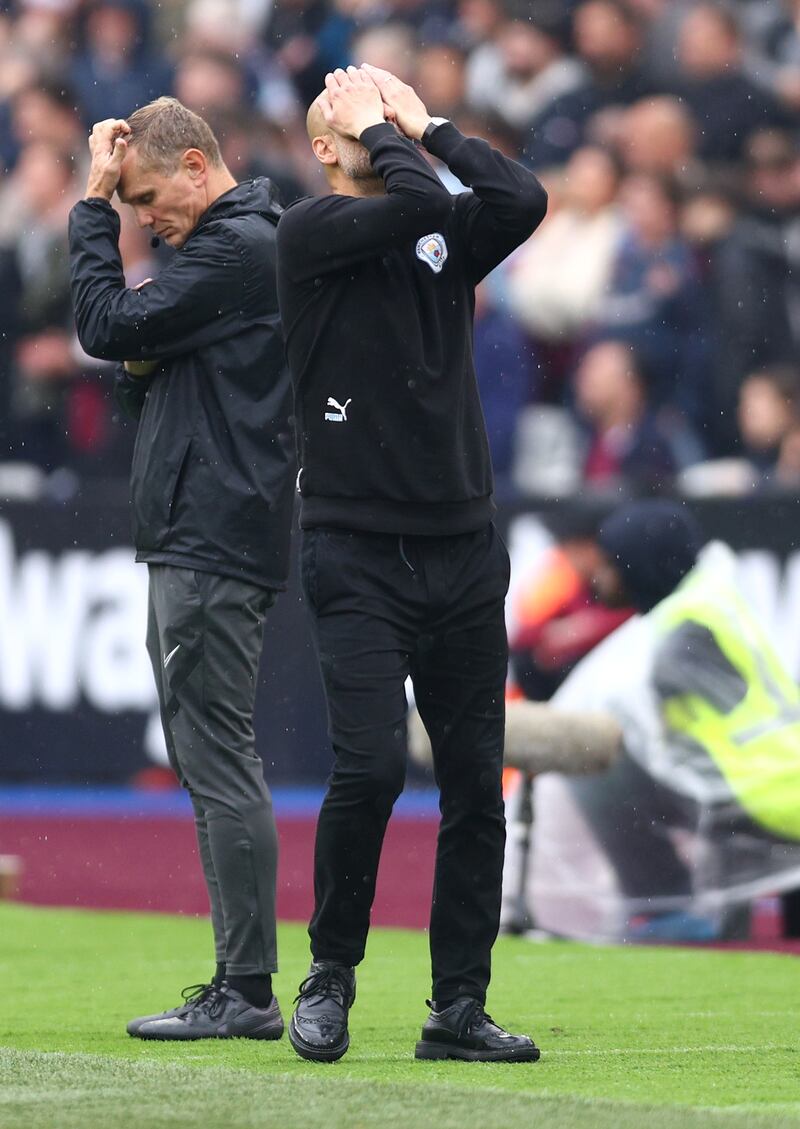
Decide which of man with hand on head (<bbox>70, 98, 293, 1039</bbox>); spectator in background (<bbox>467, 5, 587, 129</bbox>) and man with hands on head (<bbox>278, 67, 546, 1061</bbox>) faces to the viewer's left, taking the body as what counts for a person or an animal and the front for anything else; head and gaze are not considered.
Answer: man with hand on head (<bbox>70, 98, 293, 1039</bbox>)

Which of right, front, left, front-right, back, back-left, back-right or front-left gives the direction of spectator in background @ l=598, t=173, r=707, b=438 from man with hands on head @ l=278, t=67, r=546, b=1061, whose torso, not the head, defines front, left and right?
back

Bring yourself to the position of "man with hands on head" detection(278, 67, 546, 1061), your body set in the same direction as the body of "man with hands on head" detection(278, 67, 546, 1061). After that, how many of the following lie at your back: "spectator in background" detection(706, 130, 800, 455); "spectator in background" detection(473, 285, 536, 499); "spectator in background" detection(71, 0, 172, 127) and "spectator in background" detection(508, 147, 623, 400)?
4

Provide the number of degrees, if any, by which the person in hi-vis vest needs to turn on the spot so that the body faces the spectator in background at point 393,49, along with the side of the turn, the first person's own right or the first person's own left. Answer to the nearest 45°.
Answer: approximately 90° to the first person's own right

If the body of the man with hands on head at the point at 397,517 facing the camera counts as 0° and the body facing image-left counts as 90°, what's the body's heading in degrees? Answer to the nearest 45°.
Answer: approximately 0°

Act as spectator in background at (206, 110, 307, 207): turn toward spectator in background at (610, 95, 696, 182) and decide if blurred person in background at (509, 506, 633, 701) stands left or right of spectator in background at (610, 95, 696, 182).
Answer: right

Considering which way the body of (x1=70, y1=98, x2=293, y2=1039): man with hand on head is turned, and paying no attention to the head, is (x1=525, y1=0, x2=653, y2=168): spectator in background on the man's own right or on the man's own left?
on the man's own right

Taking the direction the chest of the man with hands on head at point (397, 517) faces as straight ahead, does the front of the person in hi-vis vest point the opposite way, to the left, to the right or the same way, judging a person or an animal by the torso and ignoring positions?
to the right

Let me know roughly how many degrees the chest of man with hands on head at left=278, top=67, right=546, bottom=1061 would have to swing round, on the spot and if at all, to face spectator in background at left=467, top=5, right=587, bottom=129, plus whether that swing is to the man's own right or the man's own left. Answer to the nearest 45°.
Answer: approximately 180°

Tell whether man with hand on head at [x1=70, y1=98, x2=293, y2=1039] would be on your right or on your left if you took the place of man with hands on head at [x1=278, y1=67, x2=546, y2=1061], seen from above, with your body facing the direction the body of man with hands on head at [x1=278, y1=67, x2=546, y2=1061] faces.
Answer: on your right

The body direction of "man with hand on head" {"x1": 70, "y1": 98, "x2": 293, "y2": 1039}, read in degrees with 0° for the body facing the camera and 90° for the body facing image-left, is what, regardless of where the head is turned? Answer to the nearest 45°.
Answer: approximately 90°
